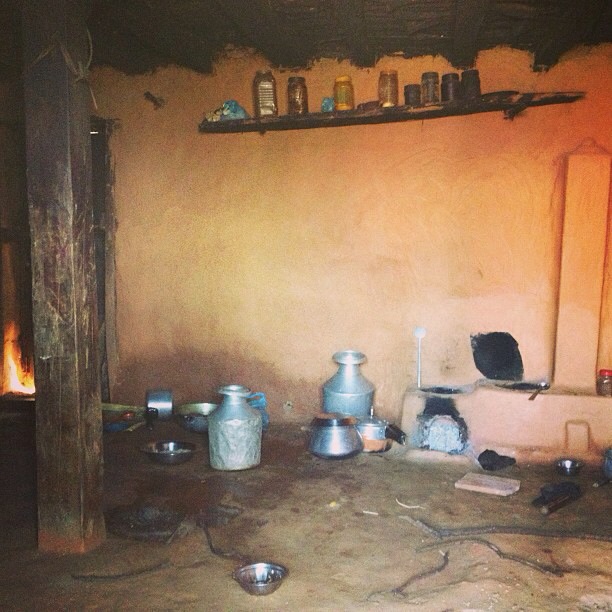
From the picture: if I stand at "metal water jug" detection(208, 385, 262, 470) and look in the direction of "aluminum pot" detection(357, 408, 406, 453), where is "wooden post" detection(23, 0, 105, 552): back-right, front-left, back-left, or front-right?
back-right

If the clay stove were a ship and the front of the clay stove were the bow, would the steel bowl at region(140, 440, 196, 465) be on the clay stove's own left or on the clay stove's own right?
on the clay stove's own right

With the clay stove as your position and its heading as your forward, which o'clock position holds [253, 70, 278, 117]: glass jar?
The glass jar is roughly at 3 o'clock from the clay stove.

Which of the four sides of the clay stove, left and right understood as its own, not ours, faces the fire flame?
right

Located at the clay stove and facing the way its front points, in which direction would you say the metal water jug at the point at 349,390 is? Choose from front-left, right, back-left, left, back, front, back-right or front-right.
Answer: right

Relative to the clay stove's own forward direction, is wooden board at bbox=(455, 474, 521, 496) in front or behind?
in front

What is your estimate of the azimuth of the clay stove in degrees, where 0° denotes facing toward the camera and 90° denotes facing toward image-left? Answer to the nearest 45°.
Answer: approximately 0°

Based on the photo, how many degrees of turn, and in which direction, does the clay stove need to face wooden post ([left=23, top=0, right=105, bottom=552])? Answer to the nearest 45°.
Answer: approximately 45° to its right

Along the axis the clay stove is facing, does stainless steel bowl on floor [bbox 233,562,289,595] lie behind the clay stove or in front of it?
in front
